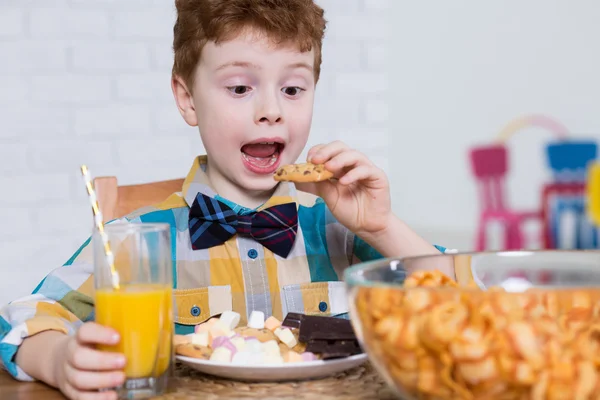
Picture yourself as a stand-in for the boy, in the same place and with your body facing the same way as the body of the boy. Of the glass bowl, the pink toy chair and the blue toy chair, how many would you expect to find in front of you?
1

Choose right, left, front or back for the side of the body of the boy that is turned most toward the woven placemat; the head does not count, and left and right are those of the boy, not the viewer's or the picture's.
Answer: front

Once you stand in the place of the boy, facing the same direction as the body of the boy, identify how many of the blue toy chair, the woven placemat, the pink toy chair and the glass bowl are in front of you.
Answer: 2

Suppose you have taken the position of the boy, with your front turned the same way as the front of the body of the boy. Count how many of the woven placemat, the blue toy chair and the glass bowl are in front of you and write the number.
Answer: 2

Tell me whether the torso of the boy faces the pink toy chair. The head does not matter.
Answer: no

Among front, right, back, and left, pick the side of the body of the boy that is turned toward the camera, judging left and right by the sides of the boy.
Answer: front

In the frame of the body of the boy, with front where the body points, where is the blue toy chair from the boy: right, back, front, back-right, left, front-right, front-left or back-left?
back-left

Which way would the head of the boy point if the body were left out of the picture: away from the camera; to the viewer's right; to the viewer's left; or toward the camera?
toward the camera

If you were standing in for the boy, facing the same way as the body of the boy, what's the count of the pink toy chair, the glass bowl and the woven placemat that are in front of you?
2
